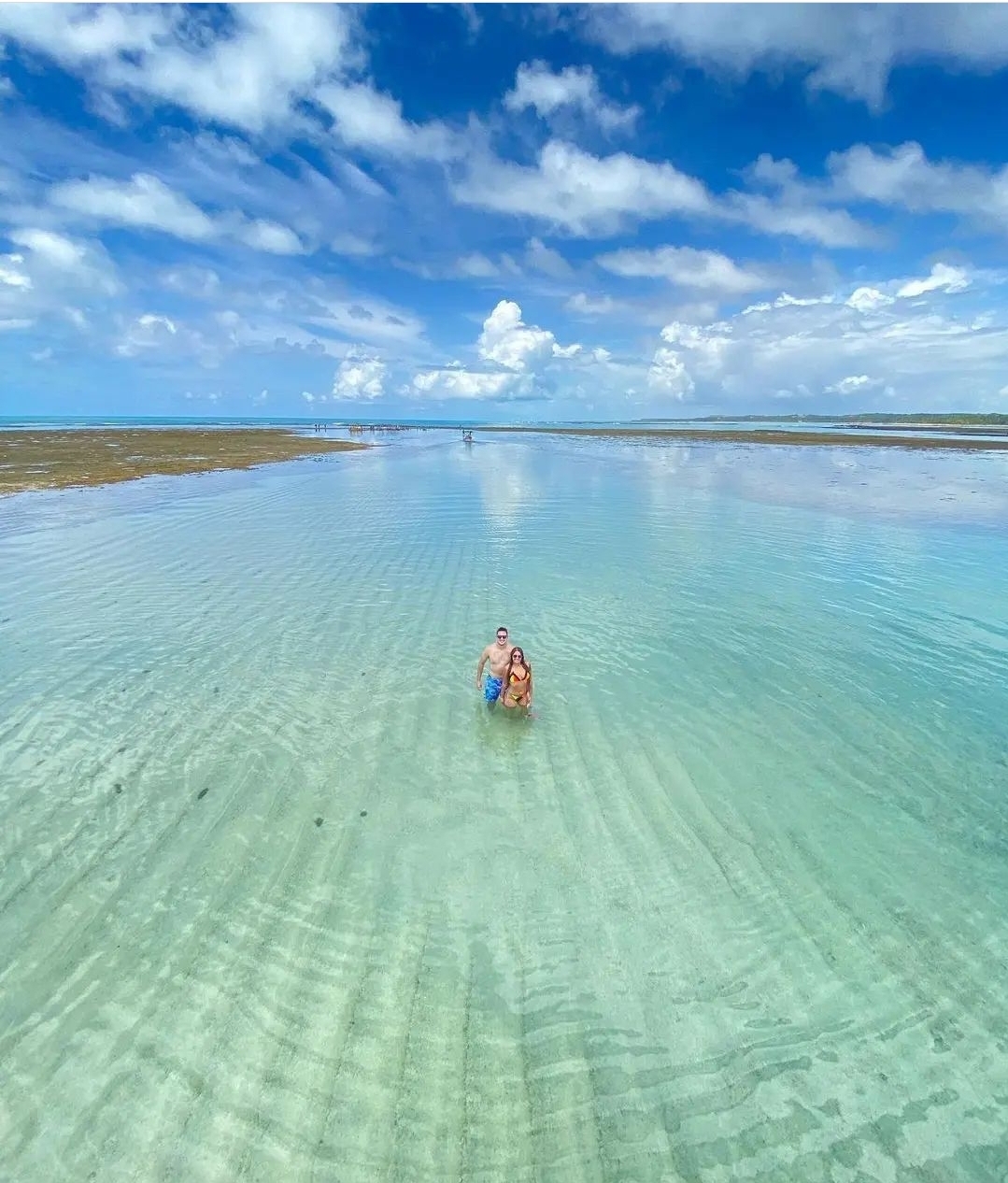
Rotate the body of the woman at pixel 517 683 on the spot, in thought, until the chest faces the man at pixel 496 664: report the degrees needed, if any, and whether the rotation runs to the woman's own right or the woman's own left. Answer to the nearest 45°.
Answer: approximately 135° to the woman's own right

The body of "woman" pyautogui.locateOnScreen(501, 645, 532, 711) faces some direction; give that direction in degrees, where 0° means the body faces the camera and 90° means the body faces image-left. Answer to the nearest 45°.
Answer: approximately 0°
